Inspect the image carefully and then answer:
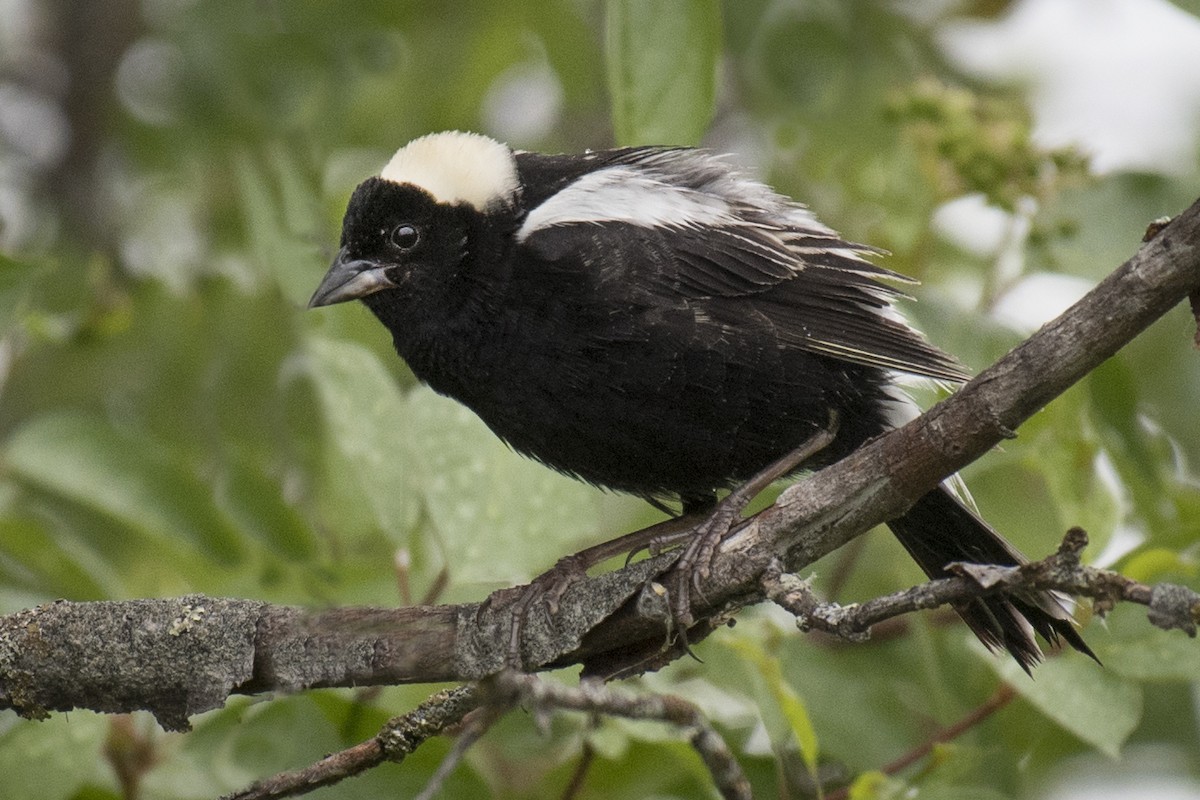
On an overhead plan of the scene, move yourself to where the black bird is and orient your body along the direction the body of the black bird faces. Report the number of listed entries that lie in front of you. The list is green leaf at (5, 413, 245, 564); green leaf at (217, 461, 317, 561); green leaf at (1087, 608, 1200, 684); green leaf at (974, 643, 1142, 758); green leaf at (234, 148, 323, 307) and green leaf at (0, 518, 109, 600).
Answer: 4

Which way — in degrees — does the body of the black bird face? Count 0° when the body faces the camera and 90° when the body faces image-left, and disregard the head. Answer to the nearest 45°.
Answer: approximately 90°

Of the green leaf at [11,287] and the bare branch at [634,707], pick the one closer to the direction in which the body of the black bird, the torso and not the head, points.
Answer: the green leaf

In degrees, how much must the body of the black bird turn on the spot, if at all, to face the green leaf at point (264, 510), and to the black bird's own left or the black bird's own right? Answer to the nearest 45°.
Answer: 0° — it already faces it

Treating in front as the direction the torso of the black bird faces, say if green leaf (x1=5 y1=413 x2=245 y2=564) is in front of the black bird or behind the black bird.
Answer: in front

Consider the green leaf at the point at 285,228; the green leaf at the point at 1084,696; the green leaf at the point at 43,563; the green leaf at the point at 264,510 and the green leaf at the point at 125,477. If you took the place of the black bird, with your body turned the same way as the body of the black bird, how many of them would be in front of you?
4

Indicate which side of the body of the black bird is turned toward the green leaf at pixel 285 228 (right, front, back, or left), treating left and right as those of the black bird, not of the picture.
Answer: right

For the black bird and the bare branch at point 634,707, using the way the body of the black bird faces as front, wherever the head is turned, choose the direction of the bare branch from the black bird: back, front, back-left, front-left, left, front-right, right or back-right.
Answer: left

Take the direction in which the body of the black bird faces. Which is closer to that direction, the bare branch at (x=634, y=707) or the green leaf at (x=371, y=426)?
the green leaf

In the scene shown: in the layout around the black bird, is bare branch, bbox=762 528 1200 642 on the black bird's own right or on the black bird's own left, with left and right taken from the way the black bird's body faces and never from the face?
on the black bird's own left
